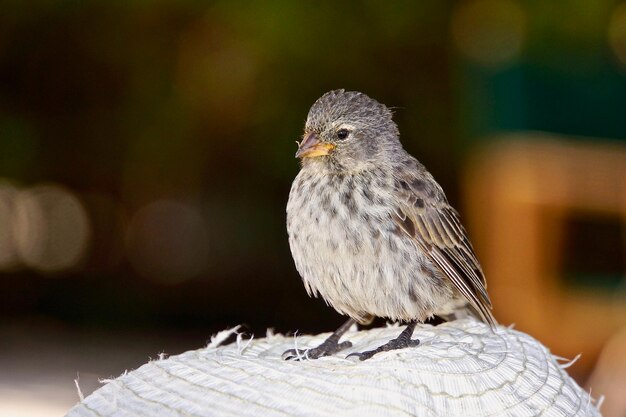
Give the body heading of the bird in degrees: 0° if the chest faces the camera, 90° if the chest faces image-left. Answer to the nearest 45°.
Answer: approximately 45°

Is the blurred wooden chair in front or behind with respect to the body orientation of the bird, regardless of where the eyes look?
behind
